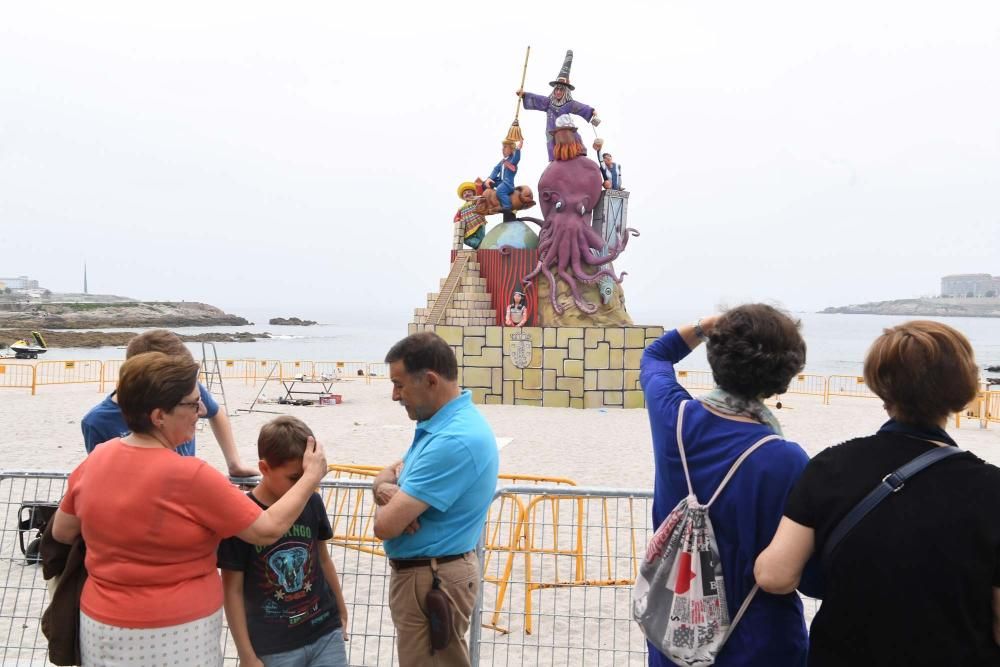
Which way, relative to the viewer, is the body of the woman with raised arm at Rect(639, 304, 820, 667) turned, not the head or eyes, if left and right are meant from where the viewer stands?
facing away from the viewer and to the left of the viewer

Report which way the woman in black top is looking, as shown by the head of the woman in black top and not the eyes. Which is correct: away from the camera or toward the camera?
away from the camera

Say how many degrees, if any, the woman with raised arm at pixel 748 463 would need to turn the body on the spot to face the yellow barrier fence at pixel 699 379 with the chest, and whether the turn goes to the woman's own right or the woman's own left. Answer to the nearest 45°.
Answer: approximately 45° to the woman's own right

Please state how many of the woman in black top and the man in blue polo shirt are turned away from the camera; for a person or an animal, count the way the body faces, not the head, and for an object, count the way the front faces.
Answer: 1

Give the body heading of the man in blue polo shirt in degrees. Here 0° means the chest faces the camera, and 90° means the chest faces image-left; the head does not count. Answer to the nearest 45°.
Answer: approximately 90°

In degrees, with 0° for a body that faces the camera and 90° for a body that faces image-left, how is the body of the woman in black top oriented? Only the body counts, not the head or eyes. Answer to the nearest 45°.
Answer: approximately 180°

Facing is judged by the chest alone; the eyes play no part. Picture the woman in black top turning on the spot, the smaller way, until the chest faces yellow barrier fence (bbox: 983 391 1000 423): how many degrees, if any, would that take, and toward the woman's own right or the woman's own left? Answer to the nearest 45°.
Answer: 0° — they already face it

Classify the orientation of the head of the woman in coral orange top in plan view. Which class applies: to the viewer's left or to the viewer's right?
to the viewer's right

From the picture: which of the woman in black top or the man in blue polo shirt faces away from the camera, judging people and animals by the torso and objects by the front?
the woman in black top

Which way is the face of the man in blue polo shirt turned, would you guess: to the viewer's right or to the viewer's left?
to the viewer's left
